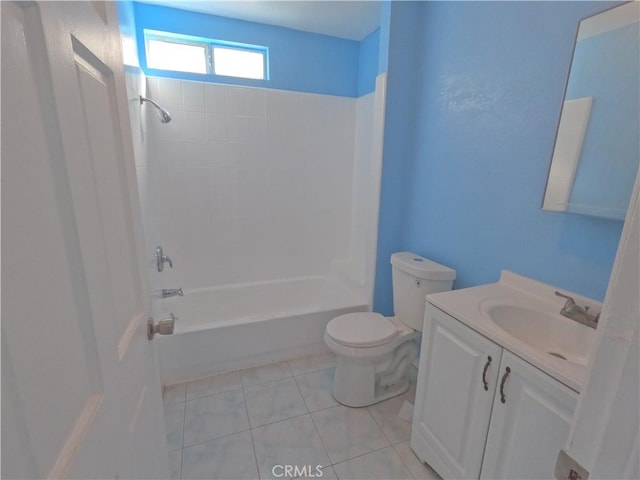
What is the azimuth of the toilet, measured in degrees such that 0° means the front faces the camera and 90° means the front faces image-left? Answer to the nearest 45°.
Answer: approximately 45°

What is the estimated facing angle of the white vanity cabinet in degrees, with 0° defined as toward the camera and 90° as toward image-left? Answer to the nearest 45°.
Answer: approximately 45°

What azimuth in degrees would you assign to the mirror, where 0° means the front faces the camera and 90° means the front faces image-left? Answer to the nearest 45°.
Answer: approximately 45°

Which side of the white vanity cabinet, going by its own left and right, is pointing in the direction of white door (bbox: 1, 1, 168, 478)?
front
